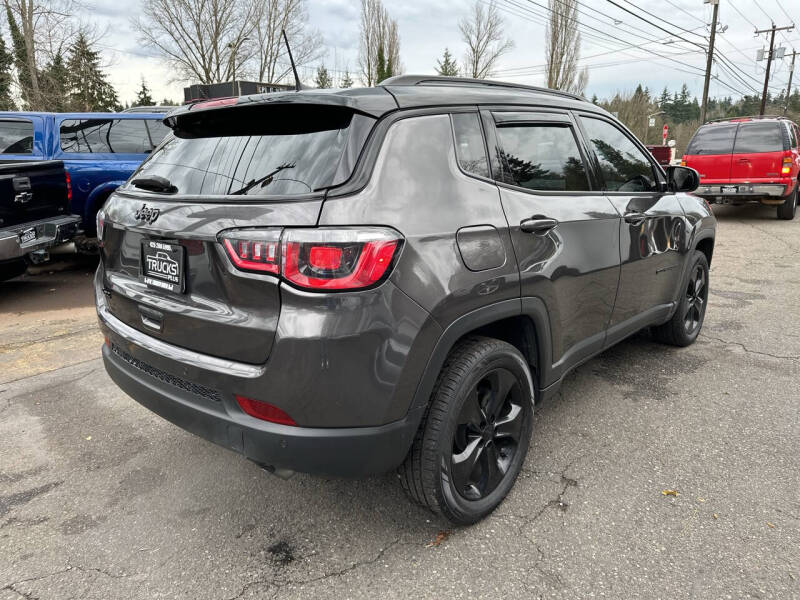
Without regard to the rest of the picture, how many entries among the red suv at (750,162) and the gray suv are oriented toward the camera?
0

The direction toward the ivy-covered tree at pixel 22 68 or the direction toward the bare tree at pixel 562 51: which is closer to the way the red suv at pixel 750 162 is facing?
the bare tree

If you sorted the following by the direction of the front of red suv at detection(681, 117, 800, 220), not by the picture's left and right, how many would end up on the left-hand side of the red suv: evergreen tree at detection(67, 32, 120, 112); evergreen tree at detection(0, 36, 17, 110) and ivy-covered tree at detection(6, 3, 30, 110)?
3

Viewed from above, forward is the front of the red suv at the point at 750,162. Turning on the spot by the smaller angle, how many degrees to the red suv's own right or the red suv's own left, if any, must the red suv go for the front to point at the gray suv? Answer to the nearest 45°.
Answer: approximately 180°

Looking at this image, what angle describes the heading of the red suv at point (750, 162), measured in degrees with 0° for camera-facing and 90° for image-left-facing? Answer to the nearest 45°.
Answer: approximately 180°

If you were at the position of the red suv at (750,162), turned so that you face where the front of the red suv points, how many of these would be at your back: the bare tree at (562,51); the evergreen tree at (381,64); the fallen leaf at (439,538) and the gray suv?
2

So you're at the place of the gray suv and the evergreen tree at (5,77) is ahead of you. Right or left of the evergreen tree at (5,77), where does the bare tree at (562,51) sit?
right

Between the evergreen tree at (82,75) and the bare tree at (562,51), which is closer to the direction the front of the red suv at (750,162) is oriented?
the bare tree

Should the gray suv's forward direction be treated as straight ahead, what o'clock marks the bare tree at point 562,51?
The bare tree is roughly at 11 o'clock from the gray suv.

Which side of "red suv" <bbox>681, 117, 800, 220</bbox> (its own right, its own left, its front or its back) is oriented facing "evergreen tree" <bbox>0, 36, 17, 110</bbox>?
left

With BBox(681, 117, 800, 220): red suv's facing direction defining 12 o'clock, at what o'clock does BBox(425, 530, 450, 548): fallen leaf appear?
The fallen leaf is roughly at 6 o'clock from the red suv.

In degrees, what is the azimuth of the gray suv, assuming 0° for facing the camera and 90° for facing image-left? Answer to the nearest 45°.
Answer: approximately 225°

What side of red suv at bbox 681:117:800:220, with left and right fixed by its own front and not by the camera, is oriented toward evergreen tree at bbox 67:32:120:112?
left

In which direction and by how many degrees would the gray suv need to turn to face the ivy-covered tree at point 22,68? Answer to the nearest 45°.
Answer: approximately 90° to its left
